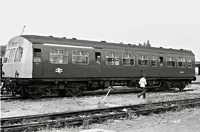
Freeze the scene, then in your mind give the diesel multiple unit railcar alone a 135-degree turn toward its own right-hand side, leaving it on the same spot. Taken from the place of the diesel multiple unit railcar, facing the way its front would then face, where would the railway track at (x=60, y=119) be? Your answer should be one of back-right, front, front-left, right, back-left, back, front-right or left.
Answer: back

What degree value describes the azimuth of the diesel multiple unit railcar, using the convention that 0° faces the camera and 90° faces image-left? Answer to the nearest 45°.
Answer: approximately 45°
